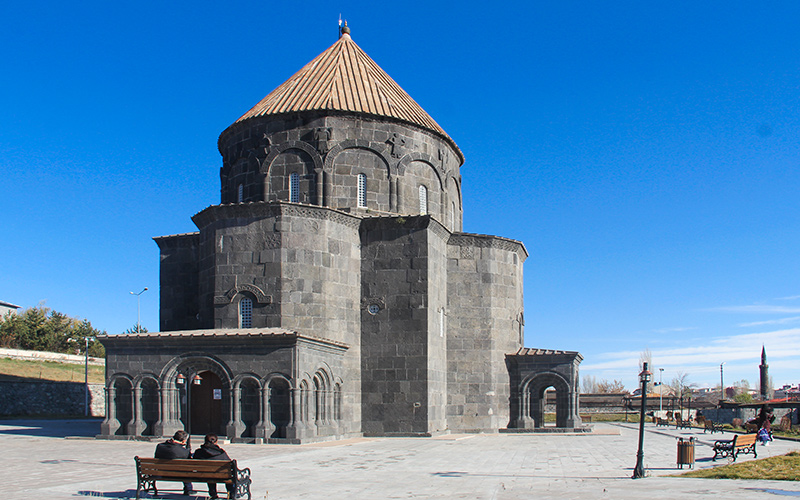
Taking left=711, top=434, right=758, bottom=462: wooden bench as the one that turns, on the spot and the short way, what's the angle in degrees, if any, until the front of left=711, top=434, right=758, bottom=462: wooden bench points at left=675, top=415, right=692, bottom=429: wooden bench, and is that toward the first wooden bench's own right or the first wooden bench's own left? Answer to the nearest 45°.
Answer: approximately 45° to the first wooden bench's own right

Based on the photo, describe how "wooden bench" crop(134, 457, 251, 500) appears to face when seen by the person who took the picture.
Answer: facing away from the viewer and to the right of the viewer

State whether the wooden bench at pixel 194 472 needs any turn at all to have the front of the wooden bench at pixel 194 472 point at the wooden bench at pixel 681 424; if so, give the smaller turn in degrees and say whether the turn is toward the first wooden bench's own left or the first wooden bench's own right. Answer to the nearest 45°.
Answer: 0° — it already faces it
